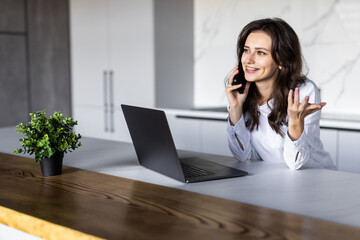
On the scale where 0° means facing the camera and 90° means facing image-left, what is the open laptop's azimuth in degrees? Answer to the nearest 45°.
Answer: approximately 225°

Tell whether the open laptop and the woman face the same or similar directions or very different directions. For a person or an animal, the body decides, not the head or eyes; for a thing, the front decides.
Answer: very different directions

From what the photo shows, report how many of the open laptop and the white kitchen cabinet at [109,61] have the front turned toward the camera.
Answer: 1

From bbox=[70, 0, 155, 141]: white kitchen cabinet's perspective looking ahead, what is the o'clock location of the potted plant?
The potted plant is roughly at 12 o'clock from the white kitchen cabinet.

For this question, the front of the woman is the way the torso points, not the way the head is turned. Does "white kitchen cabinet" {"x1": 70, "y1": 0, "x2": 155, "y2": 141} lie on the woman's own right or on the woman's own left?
on the woman's own right

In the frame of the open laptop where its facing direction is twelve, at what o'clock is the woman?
The woman is roughly at 12 o'clock from the open laptop.

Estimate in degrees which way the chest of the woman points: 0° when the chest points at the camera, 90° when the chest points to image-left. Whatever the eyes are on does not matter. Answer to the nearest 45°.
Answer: approximately 45°
